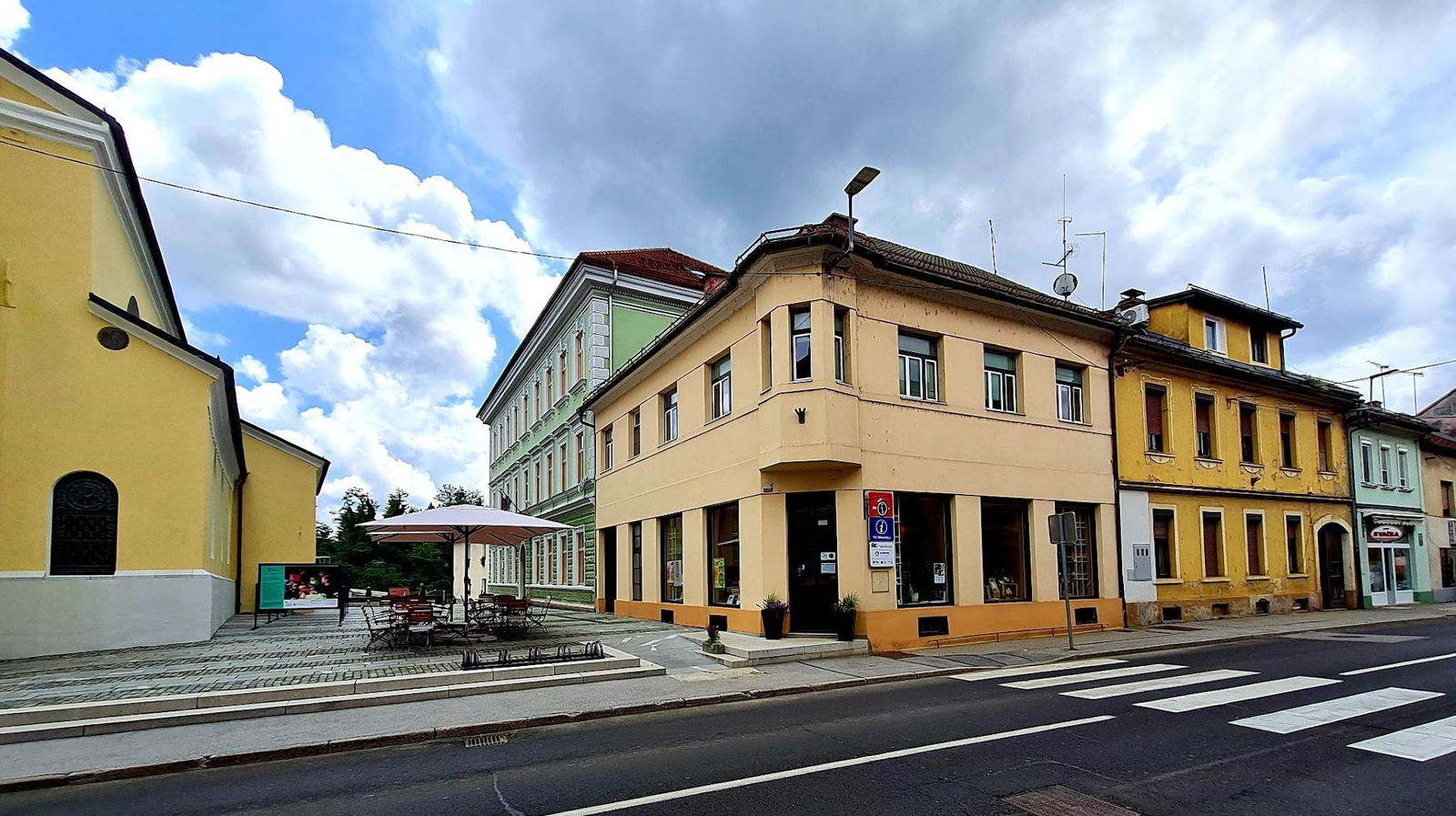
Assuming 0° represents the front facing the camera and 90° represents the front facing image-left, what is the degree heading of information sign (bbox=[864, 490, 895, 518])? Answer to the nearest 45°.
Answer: approximately 315°

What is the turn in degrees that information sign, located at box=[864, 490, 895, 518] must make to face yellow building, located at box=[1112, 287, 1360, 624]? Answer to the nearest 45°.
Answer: approximately 90° to its left

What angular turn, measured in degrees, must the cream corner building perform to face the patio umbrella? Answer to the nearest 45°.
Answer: approximately 90° to its right

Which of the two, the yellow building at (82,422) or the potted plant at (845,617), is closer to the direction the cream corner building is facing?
the potted plant

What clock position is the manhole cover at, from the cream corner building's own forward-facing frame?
The manhole cover is roughly at 12 o'clock from the cream corner building.

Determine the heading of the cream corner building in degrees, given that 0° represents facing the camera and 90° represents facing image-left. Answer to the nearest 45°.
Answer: approximately 0°
